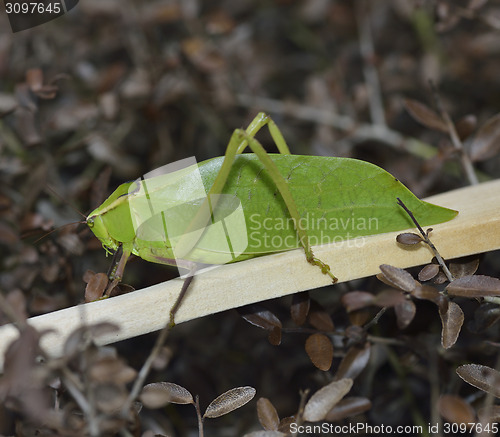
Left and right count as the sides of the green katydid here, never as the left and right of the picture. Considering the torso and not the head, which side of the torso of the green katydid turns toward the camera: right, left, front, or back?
left

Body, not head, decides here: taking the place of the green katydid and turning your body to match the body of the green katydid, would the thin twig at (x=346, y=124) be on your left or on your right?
on your right
